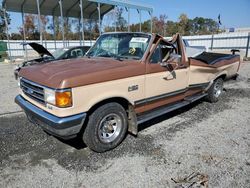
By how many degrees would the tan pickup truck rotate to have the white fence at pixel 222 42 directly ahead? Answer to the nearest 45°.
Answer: approximately 180°

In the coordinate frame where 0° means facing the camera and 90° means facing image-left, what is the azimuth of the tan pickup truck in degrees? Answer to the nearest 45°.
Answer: approximately 45°

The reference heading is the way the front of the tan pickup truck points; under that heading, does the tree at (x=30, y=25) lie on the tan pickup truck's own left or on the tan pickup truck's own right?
on the tan pickup truck's own right
